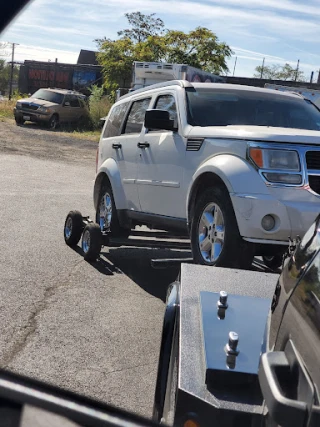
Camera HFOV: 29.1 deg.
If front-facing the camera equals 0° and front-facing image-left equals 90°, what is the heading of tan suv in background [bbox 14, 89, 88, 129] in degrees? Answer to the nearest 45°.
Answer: approximately 45°

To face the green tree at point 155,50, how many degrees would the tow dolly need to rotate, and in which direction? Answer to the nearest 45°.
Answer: approximately 135° to its left

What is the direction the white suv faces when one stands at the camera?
facing the viewer and to the right of the viewer

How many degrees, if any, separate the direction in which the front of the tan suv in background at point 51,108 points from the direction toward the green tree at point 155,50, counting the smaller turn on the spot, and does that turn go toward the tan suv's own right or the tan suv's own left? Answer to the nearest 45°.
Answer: approximately 180°

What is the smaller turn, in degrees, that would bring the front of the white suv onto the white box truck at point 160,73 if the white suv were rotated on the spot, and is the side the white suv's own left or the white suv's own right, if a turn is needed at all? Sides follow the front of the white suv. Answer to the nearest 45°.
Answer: approximately 135° to the white suv's own left

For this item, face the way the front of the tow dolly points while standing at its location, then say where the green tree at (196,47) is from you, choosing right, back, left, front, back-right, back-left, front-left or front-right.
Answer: back-left

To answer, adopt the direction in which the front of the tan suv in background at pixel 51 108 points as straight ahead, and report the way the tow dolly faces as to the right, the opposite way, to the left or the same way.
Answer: to the left

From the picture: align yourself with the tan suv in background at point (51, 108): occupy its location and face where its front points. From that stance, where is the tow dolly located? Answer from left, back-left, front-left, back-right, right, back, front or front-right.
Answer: front-left

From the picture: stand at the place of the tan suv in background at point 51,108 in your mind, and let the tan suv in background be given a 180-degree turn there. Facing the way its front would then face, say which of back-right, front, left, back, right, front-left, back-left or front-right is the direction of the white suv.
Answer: back-right

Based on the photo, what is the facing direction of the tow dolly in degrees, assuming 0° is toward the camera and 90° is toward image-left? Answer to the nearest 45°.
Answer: approximately 315°

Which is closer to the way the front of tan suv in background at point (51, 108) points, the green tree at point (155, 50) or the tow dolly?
the tow dolly
